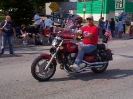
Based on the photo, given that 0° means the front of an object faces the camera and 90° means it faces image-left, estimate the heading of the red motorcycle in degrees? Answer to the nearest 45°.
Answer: approximately 45°

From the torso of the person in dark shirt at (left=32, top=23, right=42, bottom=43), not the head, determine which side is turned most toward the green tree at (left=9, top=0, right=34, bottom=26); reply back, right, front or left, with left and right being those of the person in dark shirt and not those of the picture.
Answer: back

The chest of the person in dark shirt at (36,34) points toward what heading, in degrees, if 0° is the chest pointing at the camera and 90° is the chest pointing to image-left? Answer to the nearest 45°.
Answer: approximately 0°

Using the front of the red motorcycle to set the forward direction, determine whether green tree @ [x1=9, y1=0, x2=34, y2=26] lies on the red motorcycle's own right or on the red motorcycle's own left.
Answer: on the red motorcycle's own right
